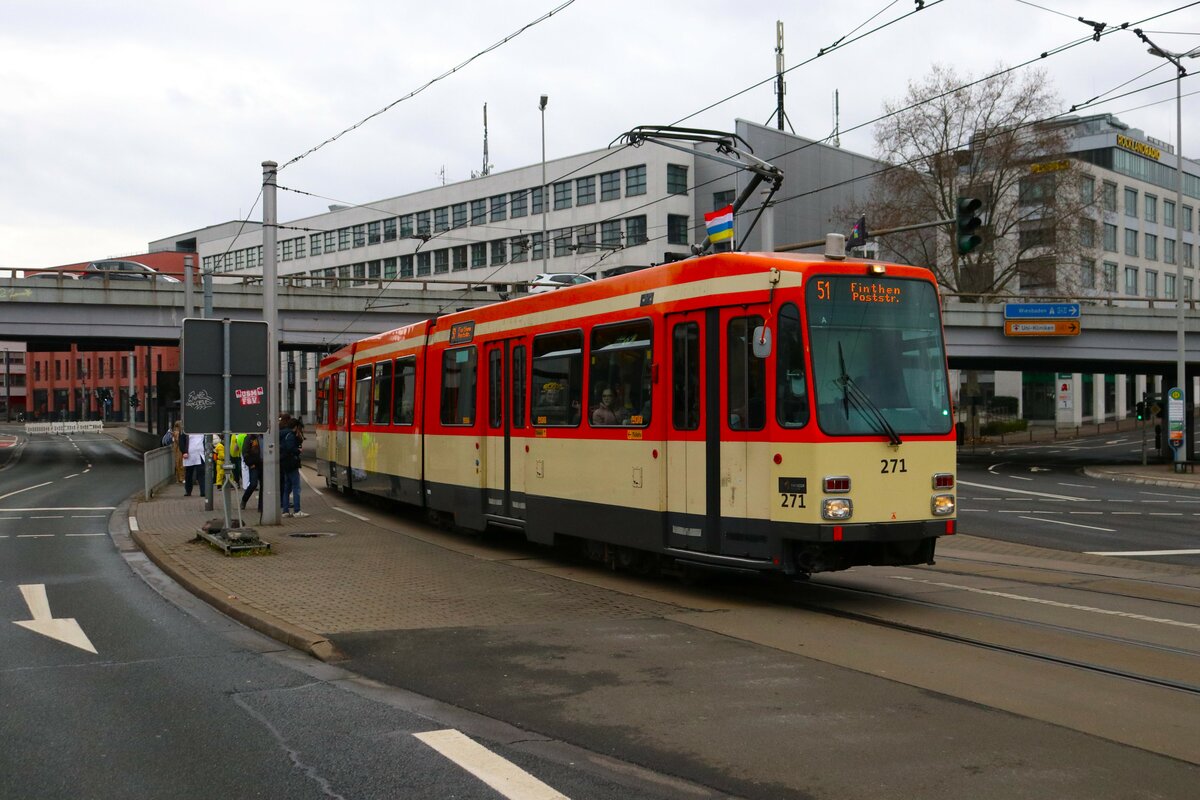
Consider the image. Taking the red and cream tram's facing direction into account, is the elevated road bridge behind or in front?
behind

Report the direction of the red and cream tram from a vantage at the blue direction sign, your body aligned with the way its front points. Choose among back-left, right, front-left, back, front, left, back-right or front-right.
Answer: front

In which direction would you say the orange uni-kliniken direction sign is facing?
toward the camera

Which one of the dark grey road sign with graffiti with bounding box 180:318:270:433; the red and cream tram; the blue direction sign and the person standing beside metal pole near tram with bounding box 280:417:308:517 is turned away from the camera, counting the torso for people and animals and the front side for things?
the dark grey road sign with graffiti

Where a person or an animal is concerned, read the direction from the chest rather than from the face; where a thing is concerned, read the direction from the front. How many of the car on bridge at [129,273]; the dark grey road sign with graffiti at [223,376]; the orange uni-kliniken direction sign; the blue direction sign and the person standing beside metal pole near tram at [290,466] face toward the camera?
2

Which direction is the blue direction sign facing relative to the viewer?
toward the camera
